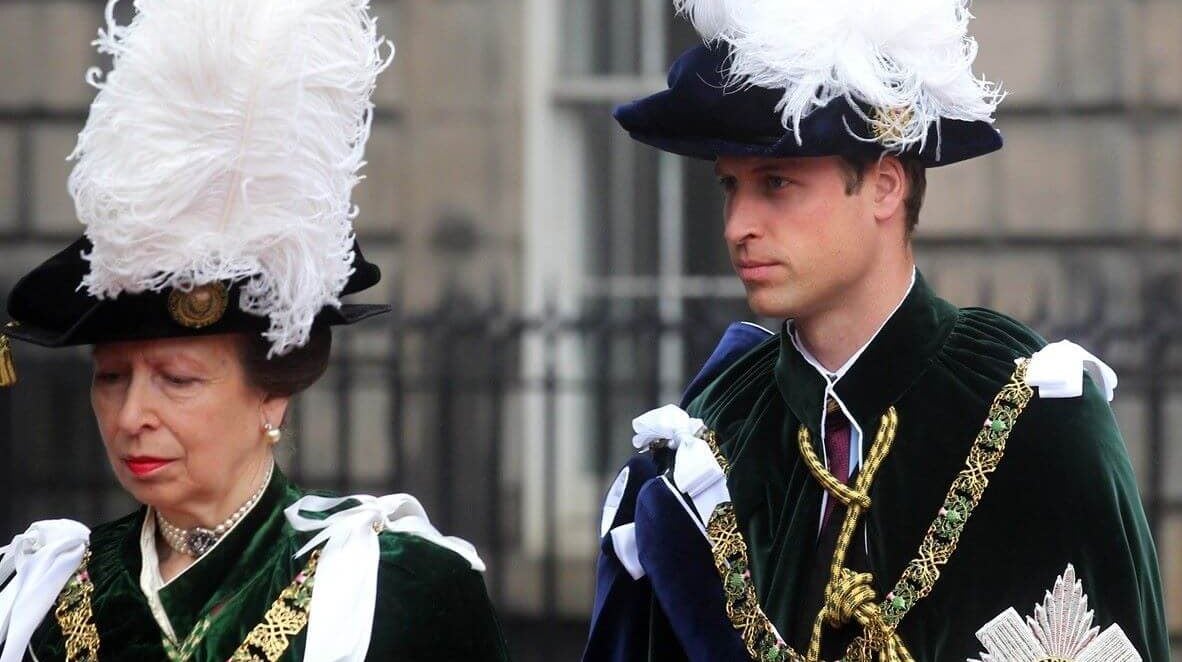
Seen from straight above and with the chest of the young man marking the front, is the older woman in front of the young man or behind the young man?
in front

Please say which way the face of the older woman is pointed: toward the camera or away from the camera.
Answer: toward the camera

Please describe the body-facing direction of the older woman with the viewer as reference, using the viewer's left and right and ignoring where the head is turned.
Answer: facing the viewer and to the left of the viewer

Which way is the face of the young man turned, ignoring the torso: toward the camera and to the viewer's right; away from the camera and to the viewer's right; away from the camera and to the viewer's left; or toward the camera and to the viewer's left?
toward the camera and to the viewer's left

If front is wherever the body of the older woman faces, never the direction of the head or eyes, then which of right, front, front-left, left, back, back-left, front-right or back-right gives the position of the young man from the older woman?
back-left

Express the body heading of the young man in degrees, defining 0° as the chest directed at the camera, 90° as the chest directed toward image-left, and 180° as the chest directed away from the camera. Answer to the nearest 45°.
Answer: approximately 45°

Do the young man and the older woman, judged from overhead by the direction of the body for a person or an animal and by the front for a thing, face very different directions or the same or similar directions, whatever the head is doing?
same or similar directions

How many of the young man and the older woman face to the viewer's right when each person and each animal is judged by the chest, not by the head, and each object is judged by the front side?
0
